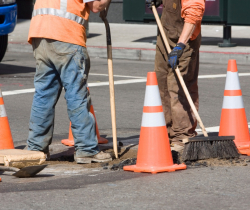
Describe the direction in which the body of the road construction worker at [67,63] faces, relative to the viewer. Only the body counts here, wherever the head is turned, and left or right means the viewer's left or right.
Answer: facing away from the viewer and to the right of the viewer

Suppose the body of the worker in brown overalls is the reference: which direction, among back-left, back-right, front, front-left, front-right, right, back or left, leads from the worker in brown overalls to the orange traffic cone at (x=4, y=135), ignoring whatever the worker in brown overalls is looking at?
front-right

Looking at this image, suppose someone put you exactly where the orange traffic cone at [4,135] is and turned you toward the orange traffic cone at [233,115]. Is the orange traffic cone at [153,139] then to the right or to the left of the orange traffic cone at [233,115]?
right

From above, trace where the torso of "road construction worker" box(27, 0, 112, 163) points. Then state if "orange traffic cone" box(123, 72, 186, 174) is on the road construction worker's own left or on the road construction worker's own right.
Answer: on the road construction worker's own right

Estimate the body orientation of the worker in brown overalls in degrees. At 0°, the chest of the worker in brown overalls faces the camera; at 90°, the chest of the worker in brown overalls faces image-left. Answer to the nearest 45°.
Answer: approximately 45°

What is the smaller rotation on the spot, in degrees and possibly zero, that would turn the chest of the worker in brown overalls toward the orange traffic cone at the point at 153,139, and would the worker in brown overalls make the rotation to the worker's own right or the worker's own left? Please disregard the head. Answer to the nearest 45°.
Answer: approximately 45° to the worker's own left

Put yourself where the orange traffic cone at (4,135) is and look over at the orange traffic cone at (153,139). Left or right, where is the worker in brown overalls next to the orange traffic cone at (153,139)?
left

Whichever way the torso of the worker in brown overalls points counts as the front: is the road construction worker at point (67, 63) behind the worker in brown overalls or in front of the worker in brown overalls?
in front

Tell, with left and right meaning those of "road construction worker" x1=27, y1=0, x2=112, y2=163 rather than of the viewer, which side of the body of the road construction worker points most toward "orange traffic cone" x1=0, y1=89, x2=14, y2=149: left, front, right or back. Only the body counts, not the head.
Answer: left

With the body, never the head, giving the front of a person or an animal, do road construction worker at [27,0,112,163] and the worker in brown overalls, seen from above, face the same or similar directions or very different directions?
very different directions

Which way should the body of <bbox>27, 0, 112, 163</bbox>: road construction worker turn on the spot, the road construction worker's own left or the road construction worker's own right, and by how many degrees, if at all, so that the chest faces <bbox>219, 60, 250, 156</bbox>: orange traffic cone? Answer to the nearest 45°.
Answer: approximately 45° to the road construction worker's own right
